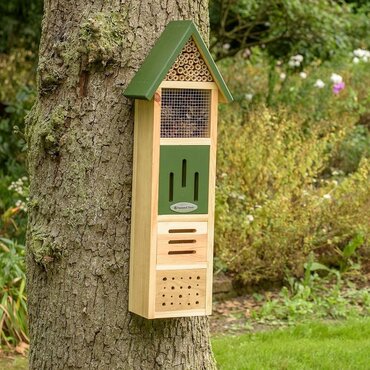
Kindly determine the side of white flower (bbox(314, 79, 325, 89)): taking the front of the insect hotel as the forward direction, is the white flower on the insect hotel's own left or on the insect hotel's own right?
on the insect hotel's own left

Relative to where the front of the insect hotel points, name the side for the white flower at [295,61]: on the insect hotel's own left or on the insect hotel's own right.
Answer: on the insect hotel's own left

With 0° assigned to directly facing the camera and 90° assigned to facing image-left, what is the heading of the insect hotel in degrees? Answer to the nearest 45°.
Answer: approximately 315°

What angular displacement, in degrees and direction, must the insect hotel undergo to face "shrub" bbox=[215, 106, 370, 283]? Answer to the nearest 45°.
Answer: approximately 135° to its left
